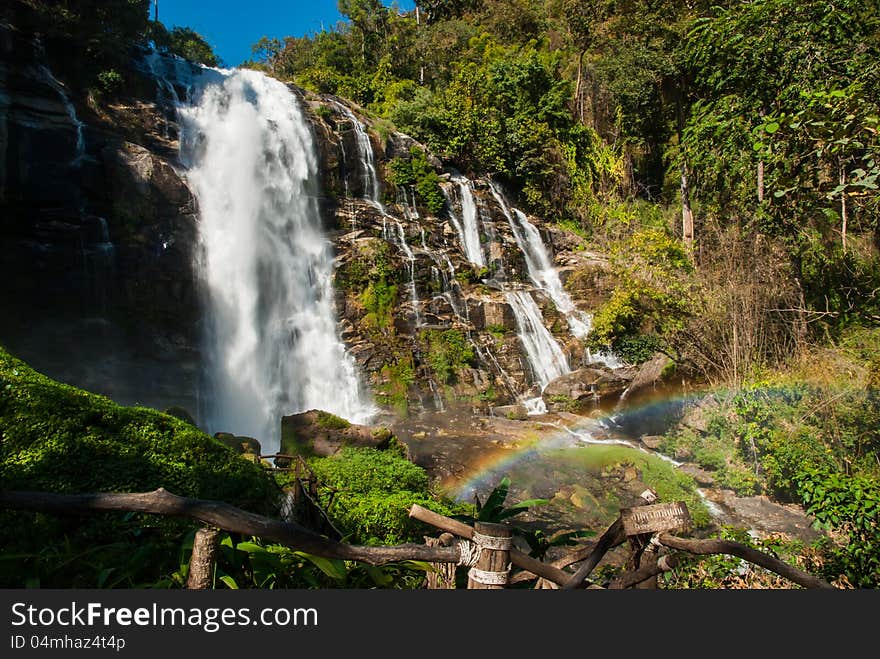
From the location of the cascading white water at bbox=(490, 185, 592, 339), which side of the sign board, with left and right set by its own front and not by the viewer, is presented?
back

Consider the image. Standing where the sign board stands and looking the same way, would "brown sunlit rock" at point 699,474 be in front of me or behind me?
behind

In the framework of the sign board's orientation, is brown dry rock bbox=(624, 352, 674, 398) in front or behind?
behind

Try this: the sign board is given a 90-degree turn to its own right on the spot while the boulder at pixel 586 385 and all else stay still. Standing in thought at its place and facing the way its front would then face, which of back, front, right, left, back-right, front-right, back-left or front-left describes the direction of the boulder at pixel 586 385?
right

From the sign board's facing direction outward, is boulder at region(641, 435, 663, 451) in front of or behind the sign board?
behind

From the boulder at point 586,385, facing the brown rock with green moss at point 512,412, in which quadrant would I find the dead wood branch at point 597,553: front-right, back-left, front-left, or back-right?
front-left

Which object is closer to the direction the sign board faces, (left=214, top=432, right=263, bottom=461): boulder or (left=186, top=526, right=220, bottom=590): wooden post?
the wooden post

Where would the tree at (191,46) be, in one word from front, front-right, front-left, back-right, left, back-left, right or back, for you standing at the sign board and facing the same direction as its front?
back-right

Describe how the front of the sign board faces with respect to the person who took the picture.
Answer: facing the viewer

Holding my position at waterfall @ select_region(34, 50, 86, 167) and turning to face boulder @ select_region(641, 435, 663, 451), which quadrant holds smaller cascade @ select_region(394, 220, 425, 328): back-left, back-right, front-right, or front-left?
front-left
